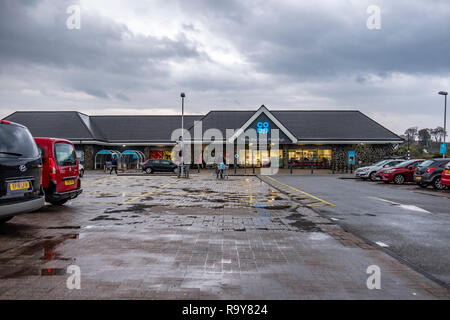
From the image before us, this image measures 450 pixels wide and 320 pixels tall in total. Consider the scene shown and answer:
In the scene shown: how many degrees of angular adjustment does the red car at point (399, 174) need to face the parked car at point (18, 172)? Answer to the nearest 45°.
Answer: approximately 45° to its left

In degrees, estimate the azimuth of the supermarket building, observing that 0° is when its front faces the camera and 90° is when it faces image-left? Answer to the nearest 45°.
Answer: approximately 0°

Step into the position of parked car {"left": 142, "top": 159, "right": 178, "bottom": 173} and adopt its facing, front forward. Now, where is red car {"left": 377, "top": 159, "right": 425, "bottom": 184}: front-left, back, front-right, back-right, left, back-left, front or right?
back-left

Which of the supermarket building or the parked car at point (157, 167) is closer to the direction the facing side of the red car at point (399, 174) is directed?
the parked car

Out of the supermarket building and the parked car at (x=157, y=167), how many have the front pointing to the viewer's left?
1

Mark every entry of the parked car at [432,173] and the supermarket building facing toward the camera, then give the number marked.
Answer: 1
